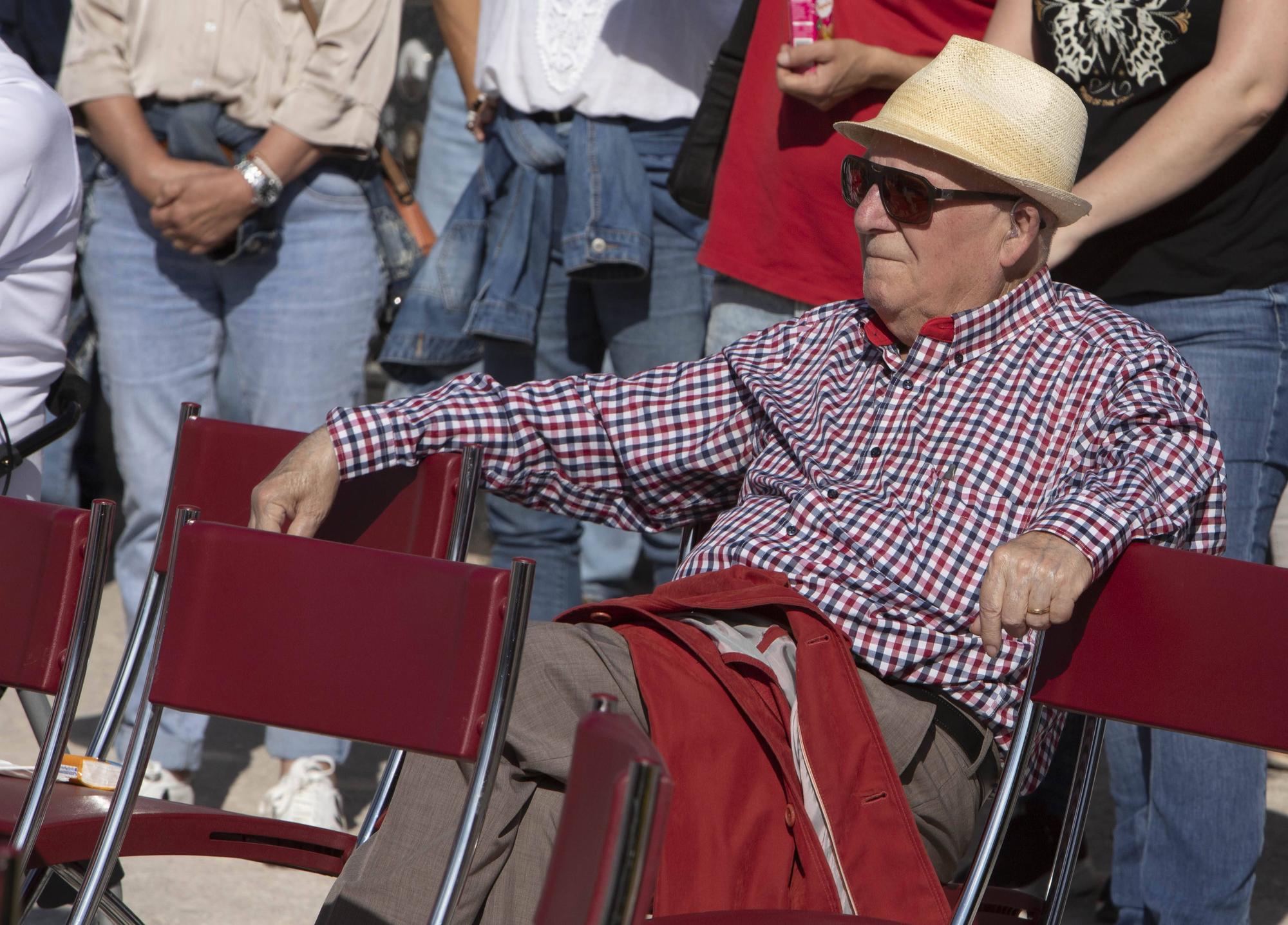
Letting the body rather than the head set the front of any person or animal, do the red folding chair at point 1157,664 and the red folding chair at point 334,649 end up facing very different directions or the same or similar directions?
same or similar directions

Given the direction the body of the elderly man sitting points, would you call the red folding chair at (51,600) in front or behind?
in front

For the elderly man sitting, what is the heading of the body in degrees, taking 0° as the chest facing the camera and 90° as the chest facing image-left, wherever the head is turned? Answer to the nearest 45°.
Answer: approximately 45°

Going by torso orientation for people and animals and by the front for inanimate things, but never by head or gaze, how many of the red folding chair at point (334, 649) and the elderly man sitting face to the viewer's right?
0
